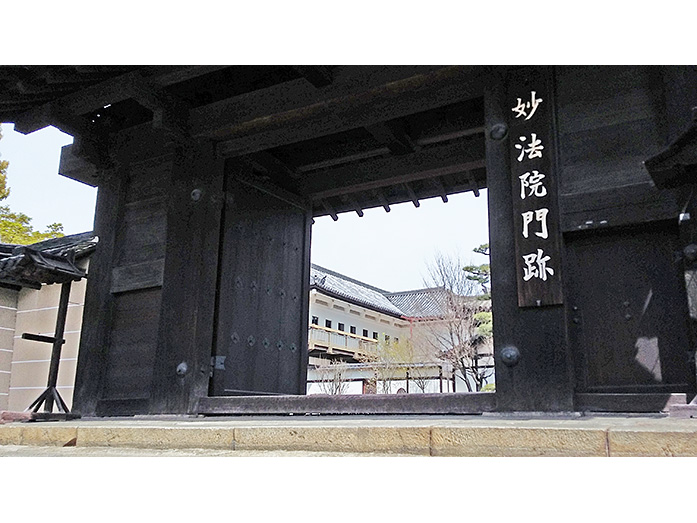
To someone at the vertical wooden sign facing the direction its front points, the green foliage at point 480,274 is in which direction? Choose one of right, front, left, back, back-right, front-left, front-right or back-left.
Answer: back

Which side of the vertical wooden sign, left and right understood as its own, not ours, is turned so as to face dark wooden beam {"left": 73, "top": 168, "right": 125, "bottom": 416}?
right

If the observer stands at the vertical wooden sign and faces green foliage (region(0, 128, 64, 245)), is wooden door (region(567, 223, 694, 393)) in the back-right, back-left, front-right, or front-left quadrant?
back-right

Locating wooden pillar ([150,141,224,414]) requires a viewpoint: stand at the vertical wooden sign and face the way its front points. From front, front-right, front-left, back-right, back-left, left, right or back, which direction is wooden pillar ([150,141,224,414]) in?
right

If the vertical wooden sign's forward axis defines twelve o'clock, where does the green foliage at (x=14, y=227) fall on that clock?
The green foliage is roughly at 4 o'clock from the vertical wooden sign.

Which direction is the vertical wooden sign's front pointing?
toward the camera

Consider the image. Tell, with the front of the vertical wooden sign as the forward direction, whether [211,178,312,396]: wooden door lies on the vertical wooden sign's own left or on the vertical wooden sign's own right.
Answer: on the vertical wooden sign's own right
